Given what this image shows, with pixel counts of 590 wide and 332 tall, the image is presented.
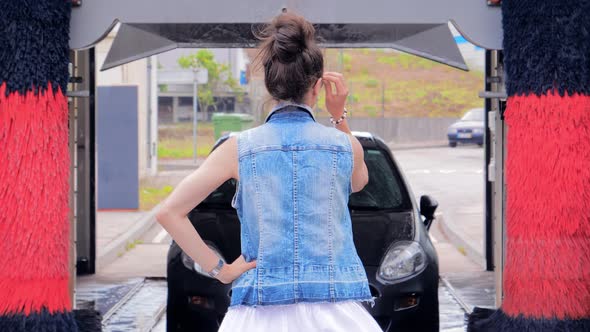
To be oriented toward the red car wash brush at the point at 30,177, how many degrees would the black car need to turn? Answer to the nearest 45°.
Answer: approximately 45° to its right

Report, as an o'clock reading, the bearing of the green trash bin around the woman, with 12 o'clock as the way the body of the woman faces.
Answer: The green trash bin is roughly at 12 o'clock from the woman.

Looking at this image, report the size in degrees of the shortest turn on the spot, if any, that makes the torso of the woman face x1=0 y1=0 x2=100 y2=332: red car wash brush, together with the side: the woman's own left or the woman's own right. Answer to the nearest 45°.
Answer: approximately 45° to the woman's own left

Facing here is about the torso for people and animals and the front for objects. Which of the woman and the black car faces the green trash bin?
the woman

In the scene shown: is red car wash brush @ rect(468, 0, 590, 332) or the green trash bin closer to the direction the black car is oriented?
the red car wash brush

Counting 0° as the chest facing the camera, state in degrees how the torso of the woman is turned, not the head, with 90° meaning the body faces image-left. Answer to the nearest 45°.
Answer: approximately 180°

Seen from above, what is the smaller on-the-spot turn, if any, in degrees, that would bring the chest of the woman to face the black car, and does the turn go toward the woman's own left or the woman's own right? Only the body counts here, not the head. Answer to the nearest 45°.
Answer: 0° — they already face it

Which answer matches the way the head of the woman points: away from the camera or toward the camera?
away from the camera

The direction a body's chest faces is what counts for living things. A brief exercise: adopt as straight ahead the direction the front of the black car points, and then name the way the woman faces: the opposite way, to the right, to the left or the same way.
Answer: the opposite way

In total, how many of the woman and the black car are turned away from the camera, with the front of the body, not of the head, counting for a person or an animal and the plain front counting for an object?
1

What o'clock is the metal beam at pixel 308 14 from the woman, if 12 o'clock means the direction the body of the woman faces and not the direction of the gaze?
The metal beam is roughly at 12 o'clock from the woman.
